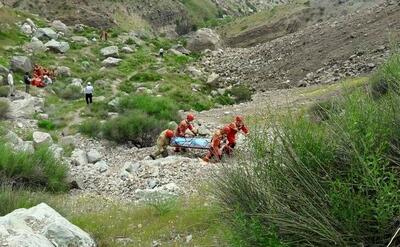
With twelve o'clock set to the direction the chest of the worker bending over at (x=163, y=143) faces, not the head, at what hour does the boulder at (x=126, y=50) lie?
The boulder is roughly at 9 o'clock from the worker bending over.

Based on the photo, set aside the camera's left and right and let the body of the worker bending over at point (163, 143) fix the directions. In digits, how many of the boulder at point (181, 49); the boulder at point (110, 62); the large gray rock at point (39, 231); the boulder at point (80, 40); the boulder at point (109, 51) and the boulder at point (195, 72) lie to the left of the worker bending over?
5

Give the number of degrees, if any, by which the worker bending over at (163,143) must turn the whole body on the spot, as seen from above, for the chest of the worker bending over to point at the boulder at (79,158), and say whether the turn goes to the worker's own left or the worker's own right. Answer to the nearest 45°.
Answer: approximately 180°

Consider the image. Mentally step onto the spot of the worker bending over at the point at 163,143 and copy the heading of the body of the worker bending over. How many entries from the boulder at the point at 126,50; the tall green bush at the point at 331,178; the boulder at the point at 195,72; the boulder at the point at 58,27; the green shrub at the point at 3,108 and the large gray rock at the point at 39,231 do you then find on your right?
2

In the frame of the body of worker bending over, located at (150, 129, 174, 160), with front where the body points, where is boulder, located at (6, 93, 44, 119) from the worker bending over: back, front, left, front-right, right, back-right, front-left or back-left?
back-left

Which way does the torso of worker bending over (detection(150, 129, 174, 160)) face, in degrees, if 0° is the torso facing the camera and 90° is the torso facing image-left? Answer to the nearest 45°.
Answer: approximately 270°

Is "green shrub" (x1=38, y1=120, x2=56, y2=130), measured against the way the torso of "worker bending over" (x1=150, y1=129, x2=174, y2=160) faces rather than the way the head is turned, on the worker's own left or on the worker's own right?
on the worker's own left

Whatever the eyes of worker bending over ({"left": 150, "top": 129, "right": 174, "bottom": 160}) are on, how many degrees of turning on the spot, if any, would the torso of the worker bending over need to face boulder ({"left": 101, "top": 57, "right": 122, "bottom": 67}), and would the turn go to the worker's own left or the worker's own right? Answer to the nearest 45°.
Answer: approximately 90° to the worker's own left

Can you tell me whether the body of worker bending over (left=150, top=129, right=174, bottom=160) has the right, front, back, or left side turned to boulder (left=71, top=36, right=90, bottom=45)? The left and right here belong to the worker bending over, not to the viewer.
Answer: left

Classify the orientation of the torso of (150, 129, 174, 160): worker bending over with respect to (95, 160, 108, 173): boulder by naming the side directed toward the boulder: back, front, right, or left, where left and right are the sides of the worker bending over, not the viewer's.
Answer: back

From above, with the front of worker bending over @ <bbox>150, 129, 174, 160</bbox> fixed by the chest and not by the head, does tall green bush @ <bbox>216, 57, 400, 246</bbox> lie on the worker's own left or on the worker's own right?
on the worker's own right

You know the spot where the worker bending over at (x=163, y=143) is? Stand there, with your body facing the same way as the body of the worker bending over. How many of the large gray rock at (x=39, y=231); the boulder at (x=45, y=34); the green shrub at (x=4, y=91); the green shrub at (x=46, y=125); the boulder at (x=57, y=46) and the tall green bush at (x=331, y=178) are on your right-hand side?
2

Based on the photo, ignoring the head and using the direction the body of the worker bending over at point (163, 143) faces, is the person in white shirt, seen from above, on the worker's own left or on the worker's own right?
on the worker's own left

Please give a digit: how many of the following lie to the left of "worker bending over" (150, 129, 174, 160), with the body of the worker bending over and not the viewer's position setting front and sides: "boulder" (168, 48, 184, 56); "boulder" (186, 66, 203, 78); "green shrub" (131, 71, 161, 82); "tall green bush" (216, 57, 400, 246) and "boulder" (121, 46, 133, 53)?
4

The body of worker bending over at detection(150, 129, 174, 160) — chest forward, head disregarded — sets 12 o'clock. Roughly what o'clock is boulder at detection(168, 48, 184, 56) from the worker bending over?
The boulder is roughly at 9 o'clock from the worker bending over.
